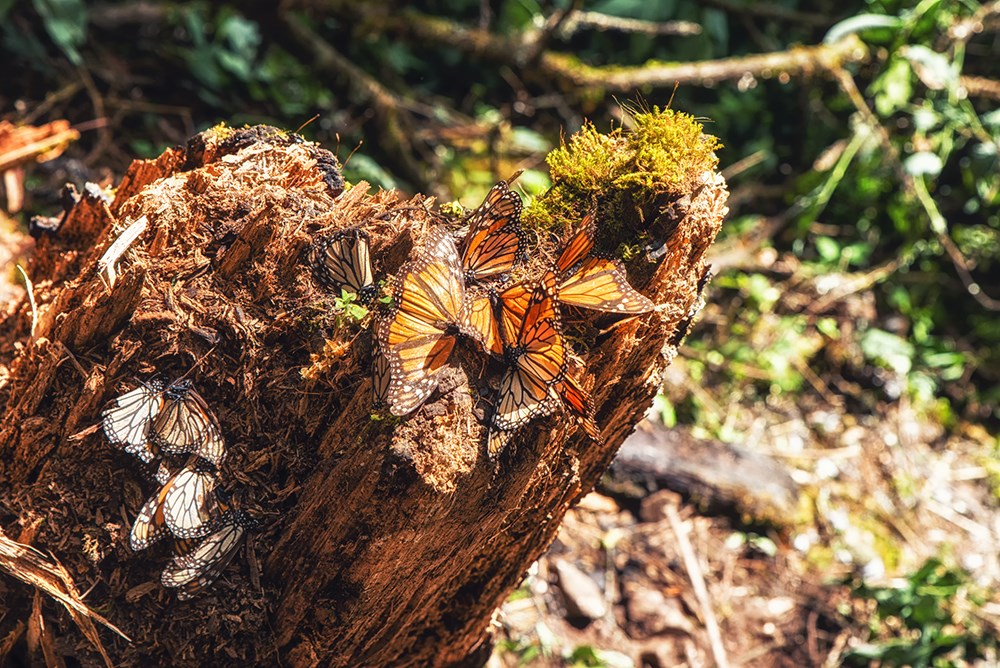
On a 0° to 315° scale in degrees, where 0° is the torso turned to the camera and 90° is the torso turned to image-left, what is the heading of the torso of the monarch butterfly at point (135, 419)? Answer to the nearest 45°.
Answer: approximately 270°
